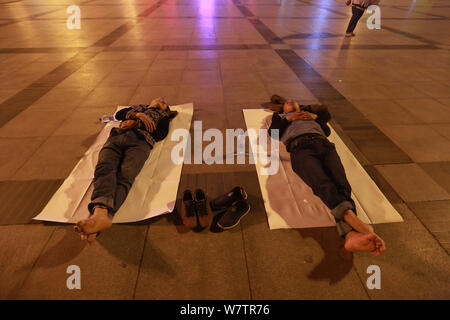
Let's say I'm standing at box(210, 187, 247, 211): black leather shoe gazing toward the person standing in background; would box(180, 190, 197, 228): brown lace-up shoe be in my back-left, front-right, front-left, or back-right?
back-left

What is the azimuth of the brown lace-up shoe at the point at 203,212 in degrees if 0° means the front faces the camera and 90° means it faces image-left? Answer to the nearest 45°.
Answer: approximately 0°

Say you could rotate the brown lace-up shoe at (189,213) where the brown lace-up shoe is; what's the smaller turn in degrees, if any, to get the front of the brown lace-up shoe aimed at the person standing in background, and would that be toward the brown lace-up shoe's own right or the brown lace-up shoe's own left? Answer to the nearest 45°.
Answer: approximately 135° to the brown lace-up shoe's own left

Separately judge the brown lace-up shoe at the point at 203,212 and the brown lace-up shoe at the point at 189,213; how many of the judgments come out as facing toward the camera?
2
